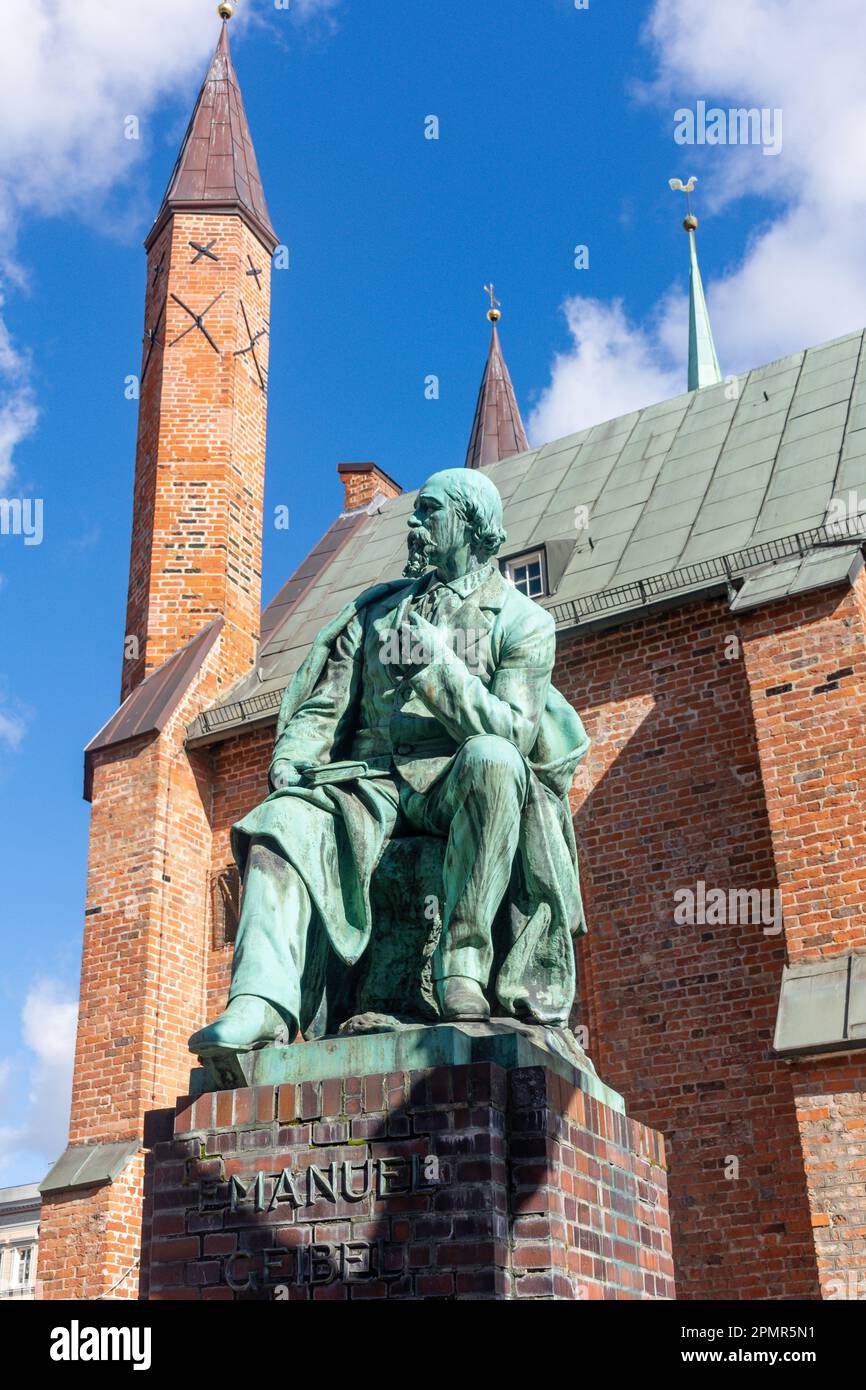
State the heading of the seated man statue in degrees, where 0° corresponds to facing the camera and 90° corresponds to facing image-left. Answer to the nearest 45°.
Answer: approximately 45°

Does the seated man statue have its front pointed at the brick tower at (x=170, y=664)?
no

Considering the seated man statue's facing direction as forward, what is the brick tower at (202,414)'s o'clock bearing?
The brick tower is roughly at 4 o'clock from the seated man statue.
